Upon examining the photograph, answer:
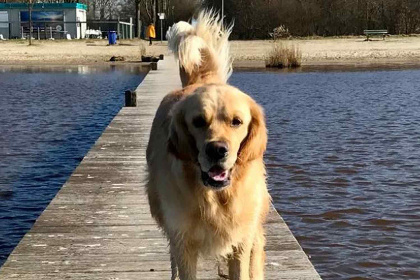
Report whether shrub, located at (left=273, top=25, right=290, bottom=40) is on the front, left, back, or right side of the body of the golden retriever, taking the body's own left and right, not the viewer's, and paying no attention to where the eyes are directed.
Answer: back

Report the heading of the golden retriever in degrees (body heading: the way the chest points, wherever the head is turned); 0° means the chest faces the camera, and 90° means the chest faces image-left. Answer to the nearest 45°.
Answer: approximately 0°

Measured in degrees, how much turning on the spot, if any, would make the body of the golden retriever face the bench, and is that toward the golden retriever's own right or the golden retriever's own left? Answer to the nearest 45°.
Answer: approximately 180°
